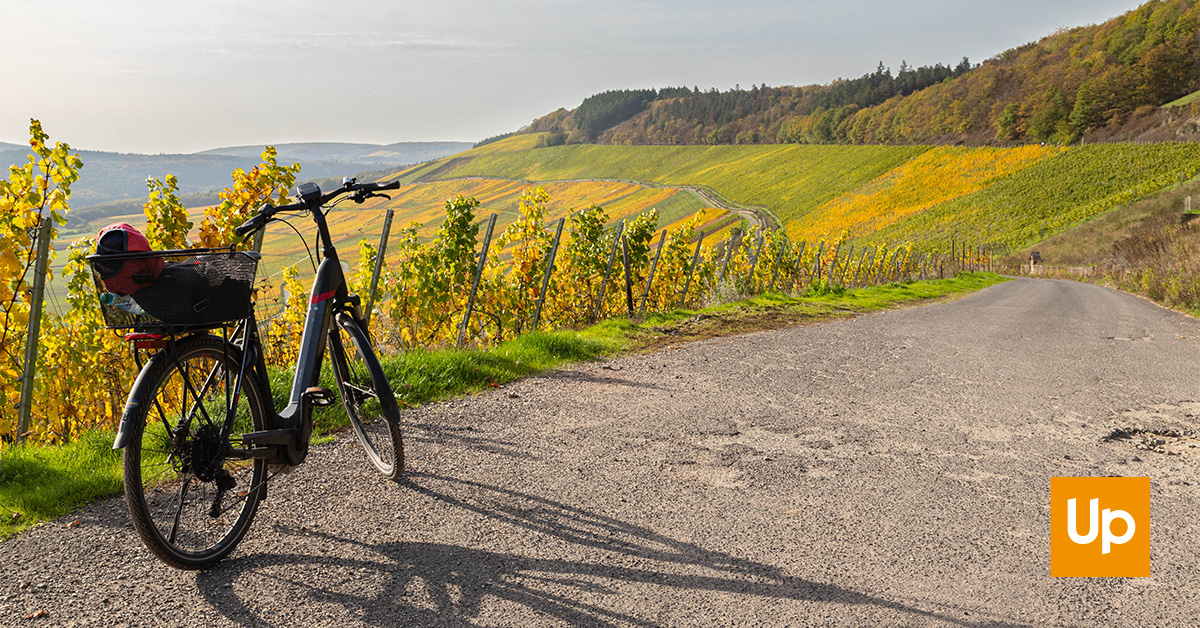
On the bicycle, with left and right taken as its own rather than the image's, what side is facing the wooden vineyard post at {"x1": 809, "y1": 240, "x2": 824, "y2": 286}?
front

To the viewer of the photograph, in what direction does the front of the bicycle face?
facing away from the viewer and to the right of the viewer

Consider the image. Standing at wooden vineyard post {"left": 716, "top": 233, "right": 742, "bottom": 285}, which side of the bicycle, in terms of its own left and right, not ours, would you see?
front

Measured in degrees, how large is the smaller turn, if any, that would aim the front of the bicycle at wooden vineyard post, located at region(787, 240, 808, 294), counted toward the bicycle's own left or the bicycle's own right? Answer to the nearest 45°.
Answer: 0° — it already faces it

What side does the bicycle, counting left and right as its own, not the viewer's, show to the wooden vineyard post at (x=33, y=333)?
left
